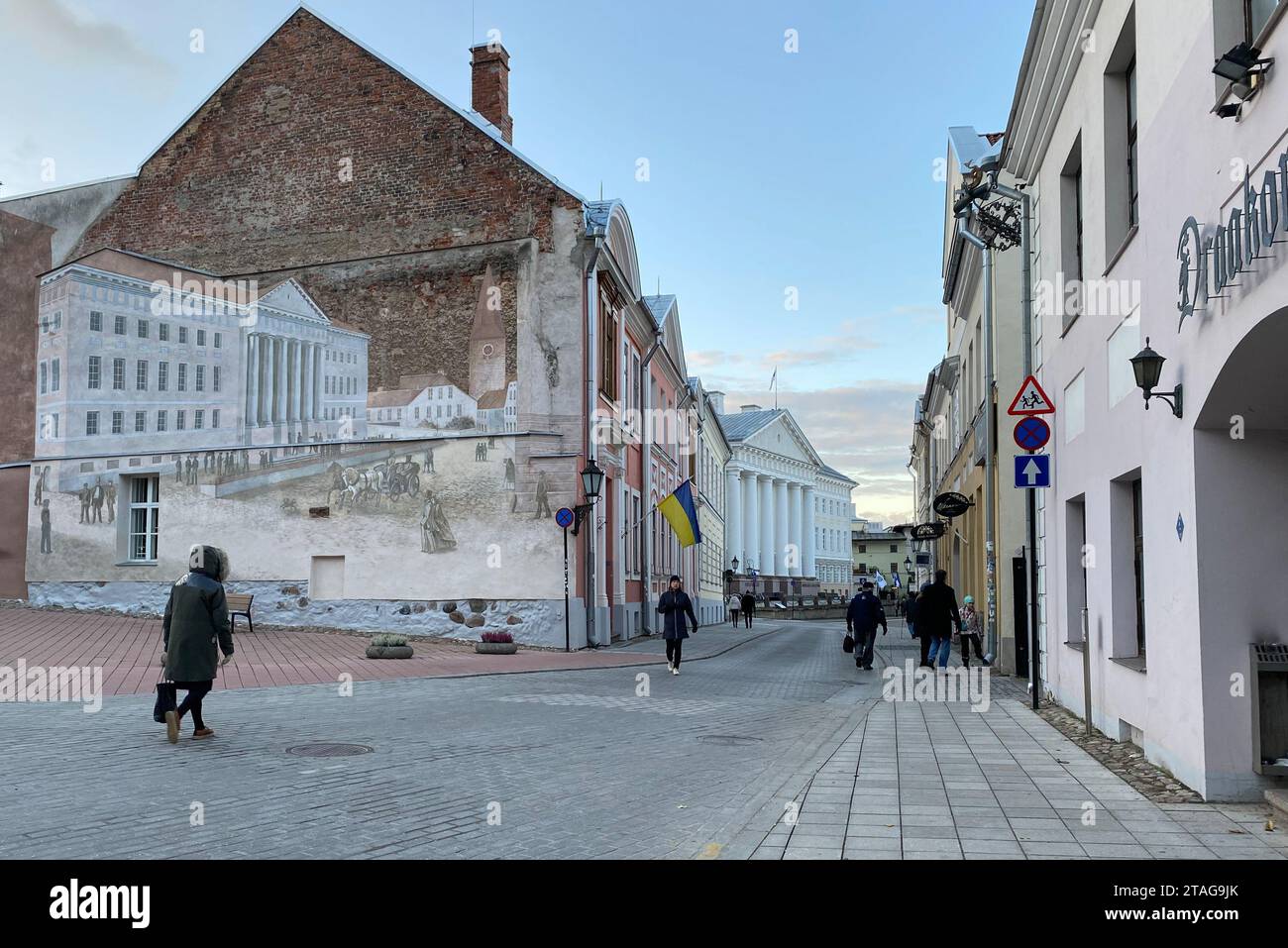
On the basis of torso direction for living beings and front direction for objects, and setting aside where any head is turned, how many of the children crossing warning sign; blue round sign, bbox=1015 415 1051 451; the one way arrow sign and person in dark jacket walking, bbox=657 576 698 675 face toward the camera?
4

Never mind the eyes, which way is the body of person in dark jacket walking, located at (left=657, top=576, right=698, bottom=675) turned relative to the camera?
toward the camera

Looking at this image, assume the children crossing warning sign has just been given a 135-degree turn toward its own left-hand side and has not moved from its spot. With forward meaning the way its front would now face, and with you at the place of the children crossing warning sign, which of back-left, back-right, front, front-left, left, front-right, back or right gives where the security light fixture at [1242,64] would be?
back-right

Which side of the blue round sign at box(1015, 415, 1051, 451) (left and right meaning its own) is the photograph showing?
front

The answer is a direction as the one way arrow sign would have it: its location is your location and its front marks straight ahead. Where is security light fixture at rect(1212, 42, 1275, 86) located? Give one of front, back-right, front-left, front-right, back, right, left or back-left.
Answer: front

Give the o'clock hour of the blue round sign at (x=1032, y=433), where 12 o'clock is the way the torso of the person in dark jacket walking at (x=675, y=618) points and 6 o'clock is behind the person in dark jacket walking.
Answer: The blue round sign is roughly at 11 o'clock from the person in dark jacket walking.

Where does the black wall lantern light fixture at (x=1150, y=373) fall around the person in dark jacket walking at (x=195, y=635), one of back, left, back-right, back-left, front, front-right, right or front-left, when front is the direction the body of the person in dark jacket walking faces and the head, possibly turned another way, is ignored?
right

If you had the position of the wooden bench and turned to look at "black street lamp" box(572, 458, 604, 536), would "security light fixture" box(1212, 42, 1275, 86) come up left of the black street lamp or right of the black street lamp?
right

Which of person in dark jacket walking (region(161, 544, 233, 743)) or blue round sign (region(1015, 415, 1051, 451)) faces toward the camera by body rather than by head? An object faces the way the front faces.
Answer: the blue round sign

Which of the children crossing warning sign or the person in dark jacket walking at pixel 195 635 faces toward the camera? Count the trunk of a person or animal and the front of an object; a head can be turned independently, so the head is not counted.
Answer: the children crossing warning sign

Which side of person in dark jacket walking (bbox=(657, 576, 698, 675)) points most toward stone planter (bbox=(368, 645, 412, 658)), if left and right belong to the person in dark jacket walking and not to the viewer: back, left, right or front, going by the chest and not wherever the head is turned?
right

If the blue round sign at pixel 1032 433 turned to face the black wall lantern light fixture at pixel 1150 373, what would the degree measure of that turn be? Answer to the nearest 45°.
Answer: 0° — it already faces it

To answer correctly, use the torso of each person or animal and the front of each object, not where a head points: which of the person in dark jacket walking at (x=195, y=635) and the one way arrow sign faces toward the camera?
the one way arrow sign

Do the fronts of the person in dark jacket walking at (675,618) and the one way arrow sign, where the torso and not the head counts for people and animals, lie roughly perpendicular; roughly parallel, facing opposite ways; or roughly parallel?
roughly parallel

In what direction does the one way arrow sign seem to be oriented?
toward the camera

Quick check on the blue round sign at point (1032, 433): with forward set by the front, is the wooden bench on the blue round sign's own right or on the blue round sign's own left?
on the blue round sign's own right
